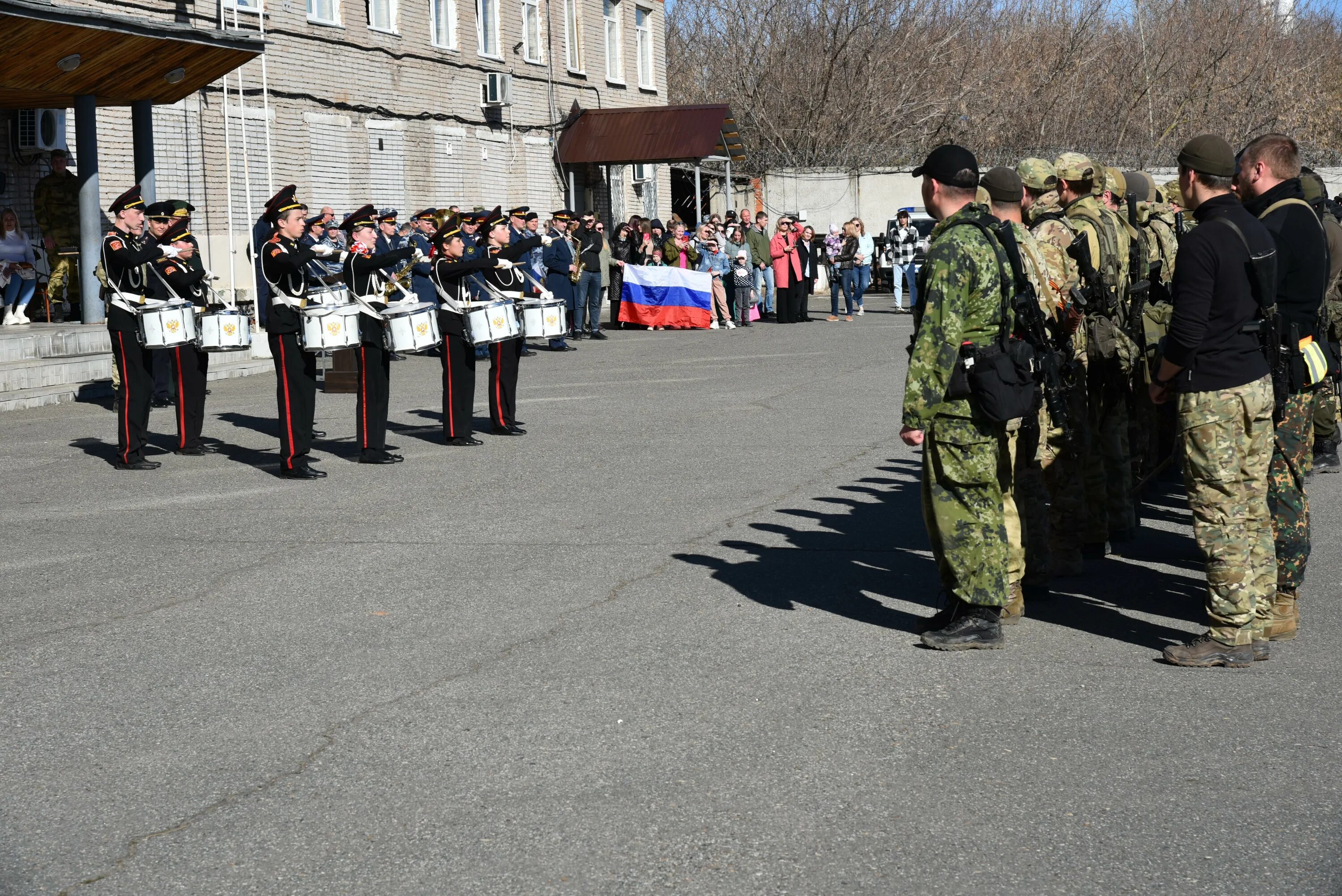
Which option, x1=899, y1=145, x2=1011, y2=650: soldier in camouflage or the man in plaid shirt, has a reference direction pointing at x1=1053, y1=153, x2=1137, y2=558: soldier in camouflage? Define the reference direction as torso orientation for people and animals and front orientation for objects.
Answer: the man in plaid shirt

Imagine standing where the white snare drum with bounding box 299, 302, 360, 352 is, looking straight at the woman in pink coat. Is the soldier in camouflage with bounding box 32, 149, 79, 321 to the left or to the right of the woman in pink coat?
left

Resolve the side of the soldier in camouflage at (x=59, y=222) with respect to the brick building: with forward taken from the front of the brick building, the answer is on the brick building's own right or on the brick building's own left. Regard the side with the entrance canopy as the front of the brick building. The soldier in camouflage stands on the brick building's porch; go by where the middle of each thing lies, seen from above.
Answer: on the brick building's own right

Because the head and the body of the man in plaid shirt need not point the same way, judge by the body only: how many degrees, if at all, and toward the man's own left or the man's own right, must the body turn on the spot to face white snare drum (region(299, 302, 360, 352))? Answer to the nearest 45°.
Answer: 0° — they already face it

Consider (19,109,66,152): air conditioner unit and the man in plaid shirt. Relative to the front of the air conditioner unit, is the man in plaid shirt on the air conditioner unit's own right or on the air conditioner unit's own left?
on the air conditioner unit's own left

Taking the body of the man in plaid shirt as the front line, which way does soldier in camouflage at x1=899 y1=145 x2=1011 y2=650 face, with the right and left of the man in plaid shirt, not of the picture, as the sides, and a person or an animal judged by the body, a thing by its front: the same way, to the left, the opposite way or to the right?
to the right

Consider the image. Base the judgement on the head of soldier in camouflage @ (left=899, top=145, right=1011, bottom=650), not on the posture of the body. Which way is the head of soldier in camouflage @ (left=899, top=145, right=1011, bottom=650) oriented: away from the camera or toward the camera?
away from the camera

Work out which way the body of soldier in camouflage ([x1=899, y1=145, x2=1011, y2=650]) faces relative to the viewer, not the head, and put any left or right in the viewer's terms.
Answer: facing to the left of the viewer

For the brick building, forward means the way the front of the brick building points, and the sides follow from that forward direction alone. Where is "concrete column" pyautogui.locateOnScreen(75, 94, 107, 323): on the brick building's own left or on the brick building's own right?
on the brick building's own right

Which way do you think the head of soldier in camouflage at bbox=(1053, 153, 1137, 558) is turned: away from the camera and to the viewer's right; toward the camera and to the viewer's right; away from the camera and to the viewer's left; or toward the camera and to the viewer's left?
away from the camera and to the viewer's left

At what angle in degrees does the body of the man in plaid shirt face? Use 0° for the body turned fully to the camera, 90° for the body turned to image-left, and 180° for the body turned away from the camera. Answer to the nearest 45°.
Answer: approximately 0°
